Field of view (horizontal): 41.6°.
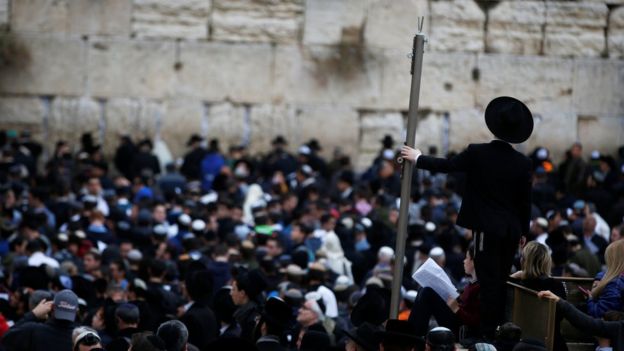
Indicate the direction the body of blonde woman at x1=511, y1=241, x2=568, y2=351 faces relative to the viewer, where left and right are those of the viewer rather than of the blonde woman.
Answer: facing away from the viewer

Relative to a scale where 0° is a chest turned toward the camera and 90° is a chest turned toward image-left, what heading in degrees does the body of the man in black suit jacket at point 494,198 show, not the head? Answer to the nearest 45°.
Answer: approximately 180°

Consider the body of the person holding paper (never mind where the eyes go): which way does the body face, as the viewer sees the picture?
to the viewer's left

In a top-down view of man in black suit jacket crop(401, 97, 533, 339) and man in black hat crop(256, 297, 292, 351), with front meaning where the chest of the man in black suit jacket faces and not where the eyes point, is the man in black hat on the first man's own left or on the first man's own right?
on the first man's own left

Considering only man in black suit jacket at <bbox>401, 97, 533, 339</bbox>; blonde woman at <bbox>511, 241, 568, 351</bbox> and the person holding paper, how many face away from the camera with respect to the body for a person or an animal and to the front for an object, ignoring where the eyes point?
2

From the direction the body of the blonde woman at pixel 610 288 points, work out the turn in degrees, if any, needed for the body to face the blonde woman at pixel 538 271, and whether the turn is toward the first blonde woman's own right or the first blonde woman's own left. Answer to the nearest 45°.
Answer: approximately 45° to the first blonde woman's own left

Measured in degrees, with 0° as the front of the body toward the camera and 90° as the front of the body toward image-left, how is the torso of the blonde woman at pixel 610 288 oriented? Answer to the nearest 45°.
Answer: approximately 135°

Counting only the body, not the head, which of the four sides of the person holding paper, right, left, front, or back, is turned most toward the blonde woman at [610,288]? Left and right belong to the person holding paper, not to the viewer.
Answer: back
